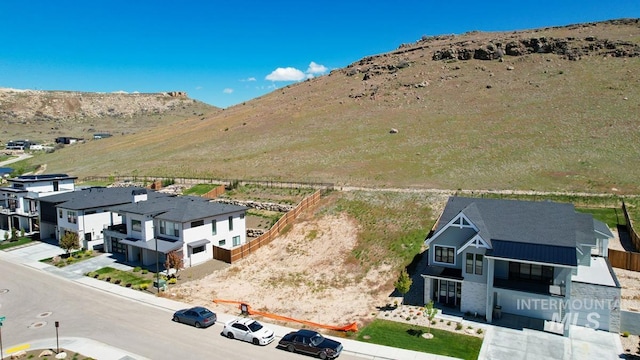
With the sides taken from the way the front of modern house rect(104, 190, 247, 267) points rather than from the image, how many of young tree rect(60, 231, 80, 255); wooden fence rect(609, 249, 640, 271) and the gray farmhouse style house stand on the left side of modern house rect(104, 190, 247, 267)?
2

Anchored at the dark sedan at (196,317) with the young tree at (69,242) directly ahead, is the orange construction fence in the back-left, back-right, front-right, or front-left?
back-right

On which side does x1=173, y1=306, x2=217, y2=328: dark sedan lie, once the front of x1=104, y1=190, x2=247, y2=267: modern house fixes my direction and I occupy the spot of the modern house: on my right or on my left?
on my left

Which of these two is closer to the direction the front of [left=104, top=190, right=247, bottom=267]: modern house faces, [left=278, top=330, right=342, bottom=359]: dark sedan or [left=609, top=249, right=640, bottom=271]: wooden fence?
the dark sedan

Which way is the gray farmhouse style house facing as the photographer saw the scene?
facing the viewer

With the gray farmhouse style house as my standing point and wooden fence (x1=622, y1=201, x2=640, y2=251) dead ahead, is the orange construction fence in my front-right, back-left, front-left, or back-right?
back-left

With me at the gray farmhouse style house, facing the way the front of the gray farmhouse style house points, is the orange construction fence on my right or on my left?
on my right

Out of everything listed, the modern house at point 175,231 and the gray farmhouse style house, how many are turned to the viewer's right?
0

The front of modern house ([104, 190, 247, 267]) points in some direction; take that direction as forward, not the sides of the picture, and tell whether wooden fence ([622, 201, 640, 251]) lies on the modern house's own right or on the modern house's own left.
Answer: on the modern house's own left

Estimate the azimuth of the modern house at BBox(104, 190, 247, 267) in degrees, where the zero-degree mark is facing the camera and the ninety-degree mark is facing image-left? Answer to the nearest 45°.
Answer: approximately 45°
